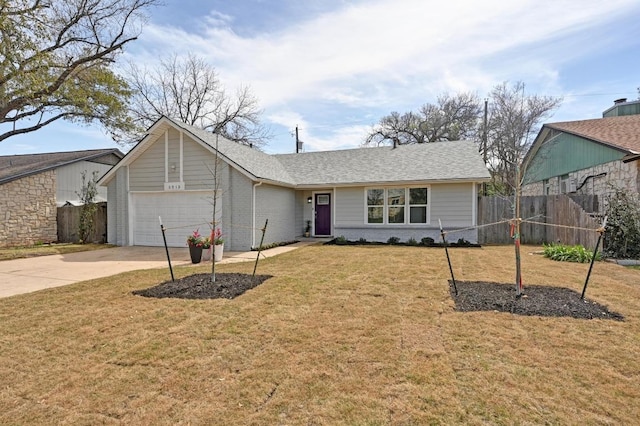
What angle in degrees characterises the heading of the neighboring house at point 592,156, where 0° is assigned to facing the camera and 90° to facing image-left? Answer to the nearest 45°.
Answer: approximately 315°

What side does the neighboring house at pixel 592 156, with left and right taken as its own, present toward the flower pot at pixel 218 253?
right

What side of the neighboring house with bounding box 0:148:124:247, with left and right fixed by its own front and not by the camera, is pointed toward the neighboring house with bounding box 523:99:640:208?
left

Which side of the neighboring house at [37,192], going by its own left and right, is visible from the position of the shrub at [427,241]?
left

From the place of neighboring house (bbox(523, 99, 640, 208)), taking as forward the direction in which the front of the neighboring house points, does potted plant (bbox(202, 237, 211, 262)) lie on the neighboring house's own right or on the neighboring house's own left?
on the neighboring house's own right

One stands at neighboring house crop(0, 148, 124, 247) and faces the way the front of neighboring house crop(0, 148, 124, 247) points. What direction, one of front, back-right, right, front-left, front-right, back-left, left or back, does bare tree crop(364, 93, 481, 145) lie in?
back-left

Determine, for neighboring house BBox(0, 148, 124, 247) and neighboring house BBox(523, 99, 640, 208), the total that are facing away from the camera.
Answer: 0

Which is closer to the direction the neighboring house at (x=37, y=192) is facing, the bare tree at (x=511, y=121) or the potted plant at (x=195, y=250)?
the potted plant

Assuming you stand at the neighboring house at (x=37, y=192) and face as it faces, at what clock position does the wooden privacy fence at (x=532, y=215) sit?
The wooden privacy fence is roughly at 9 o'clock from the neighboring house.

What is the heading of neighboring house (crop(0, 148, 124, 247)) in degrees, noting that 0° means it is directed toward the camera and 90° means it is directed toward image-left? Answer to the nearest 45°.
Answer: approximately 45°

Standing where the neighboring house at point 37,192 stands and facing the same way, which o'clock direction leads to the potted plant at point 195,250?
The potted plant is roughly at 10 o'clock from the neighboring house.

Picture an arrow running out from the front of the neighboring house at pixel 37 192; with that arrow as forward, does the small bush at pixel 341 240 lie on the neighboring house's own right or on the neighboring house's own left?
on the neighboring house's own left

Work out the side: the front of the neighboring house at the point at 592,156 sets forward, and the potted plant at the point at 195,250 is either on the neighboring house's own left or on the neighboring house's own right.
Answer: on the neighboring house's own right
